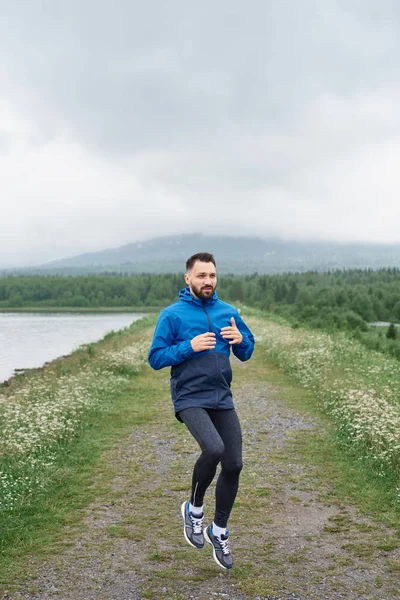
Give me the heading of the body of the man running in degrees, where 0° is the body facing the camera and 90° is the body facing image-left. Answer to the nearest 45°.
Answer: approximately 315°
